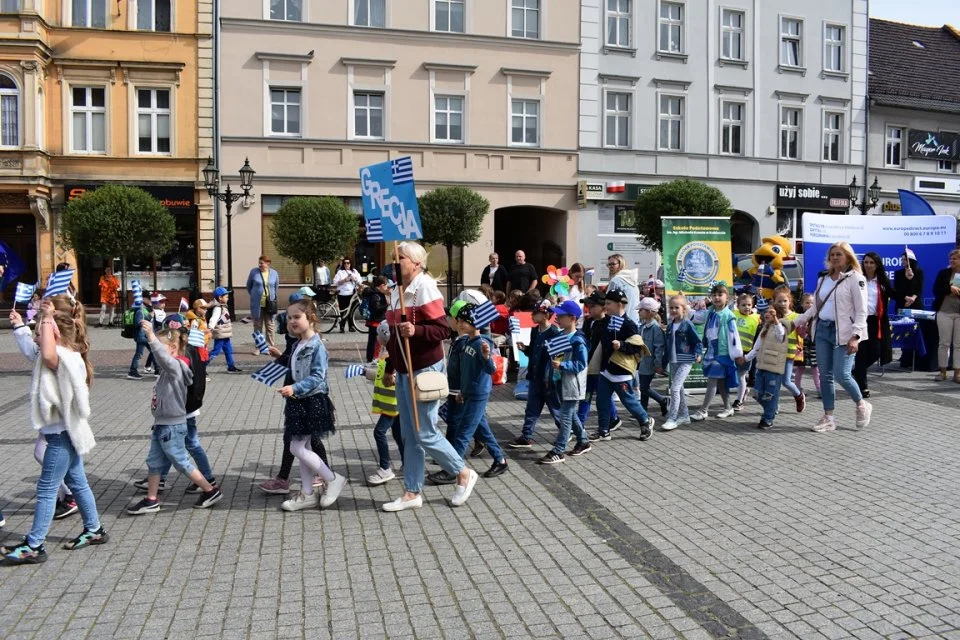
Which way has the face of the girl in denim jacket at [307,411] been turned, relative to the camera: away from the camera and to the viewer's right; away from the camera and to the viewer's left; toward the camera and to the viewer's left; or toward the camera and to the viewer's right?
toward the camera and to the viewer's left

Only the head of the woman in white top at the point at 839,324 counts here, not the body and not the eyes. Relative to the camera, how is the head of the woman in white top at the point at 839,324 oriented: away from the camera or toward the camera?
toward the camera

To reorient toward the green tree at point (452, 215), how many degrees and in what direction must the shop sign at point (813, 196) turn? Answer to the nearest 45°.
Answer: approximately 45° to its right

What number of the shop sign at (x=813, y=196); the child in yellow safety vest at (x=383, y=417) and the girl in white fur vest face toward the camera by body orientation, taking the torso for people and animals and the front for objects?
1

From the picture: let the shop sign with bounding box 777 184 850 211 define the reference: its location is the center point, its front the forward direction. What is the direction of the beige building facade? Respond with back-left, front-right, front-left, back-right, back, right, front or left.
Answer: front-right

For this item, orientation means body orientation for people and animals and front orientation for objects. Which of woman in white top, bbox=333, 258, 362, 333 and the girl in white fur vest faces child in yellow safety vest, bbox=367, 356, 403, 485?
the woman in white top

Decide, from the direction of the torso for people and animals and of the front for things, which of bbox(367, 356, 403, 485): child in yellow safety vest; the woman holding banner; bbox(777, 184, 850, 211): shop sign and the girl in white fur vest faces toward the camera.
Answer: the shop sign

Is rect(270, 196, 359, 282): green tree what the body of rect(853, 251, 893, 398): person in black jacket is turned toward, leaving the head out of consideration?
no

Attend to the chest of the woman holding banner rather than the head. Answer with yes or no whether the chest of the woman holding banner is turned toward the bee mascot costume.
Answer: no

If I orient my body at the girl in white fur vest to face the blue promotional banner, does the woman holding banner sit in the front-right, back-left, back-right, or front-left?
front-right

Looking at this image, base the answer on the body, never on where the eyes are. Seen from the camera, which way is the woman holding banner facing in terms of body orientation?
to the viewer's left

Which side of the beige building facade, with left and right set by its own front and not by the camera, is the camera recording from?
front

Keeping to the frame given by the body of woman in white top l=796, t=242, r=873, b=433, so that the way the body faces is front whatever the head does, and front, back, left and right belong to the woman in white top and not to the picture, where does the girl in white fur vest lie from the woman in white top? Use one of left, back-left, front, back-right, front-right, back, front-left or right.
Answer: front

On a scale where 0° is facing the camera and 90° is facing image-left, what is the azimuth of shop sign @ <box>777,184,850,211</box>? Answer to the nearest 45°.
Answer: approximately 0°

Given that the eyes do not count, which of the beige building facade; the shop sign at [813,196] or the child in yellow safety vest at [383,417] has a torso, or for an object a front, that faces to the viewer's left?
the child in yellow safety vest

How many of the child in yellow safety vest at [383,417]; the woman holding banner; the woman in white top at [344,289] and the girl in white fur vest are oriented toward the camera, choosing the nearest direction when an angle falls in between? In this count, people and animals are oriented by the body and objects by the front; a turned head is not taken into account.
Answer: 1

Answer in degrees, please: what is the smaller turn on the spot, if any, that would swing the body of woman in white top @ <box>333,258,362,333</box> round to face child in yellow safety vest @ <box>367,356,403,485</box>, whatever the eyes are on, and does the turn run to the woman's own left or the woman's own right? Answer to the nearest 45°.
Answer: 0° — they already face them

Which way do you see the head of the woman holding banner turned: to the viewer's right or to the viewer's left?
to the viewer's left

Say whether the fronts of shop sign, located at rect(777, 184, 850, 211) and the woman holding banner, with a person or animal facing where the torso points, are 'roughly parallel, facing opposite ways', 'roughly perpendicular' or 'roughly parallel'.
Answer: roughly perpendicular

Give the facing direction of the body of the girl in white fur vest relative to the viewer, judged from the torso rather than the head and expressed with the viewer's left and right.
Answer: facing to the left of the viewer
